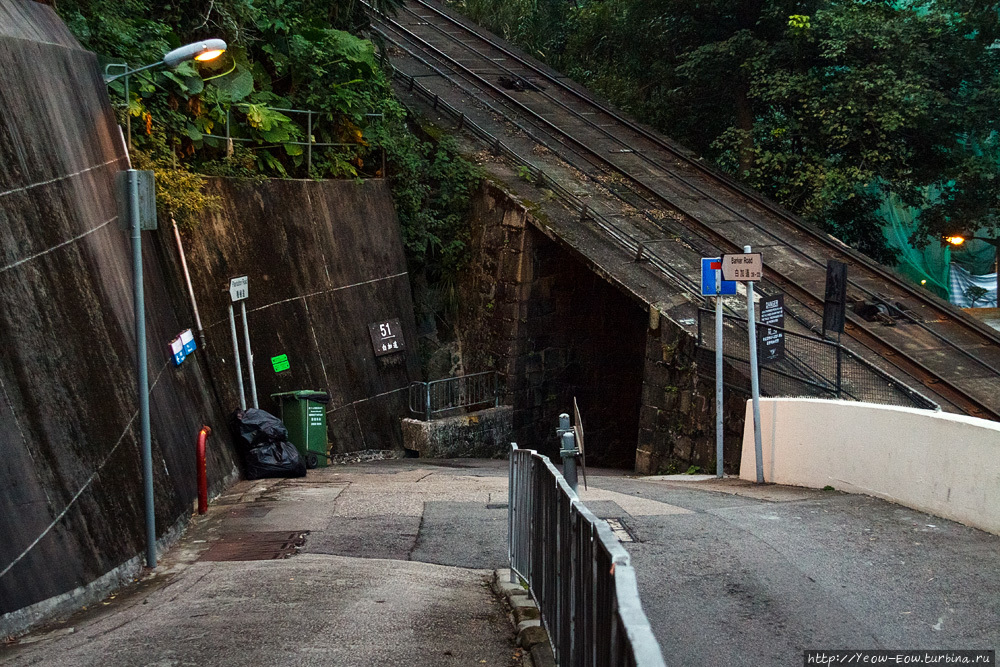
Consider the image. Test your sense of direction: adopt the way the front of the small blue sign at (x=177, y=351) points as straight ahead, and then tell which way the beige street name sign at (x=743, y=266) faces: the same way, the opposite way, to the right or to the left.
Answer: to the right

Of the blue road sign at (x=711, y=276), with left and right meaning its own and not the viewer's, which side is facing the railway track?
back

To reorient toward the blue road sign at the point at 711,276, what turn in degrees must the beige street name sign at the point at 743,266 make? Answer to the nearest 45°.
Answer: approximately 135° to its right

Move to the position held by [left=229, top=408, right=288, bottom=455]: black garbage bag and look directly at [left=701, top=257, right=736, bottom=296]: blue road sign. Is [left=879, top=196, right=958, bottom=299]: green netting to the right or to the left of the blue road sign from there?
left

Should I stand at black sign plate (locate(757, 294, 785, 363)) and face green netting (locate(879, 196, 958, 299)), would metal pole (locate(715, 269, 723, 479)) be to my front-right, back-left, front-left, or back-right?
back-left

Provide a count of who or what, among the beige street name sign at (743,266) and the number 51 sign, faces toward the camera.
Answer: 2

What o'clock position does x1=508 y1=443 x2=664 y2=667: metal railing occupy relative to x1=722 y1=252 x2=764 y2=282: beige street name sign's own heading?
The metal railing is roughly at 12 o'clock from the beige street name sign.

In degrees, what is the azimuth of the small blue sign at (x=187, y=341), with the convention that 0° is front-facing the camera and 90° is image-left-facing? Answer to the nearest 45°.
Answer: approximately 315°

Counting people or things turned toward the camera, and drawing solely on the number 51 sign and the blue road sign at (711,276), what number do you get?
2

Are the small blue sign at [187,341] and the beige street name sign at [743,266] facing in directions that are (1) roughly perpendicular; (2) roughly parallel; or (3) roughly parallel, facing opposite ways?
roughly perpendicular

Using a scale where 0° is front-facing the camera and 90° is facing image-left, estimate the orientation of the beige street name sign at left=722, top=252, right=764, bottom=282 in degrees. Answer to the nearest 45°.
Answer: approximately 0°
